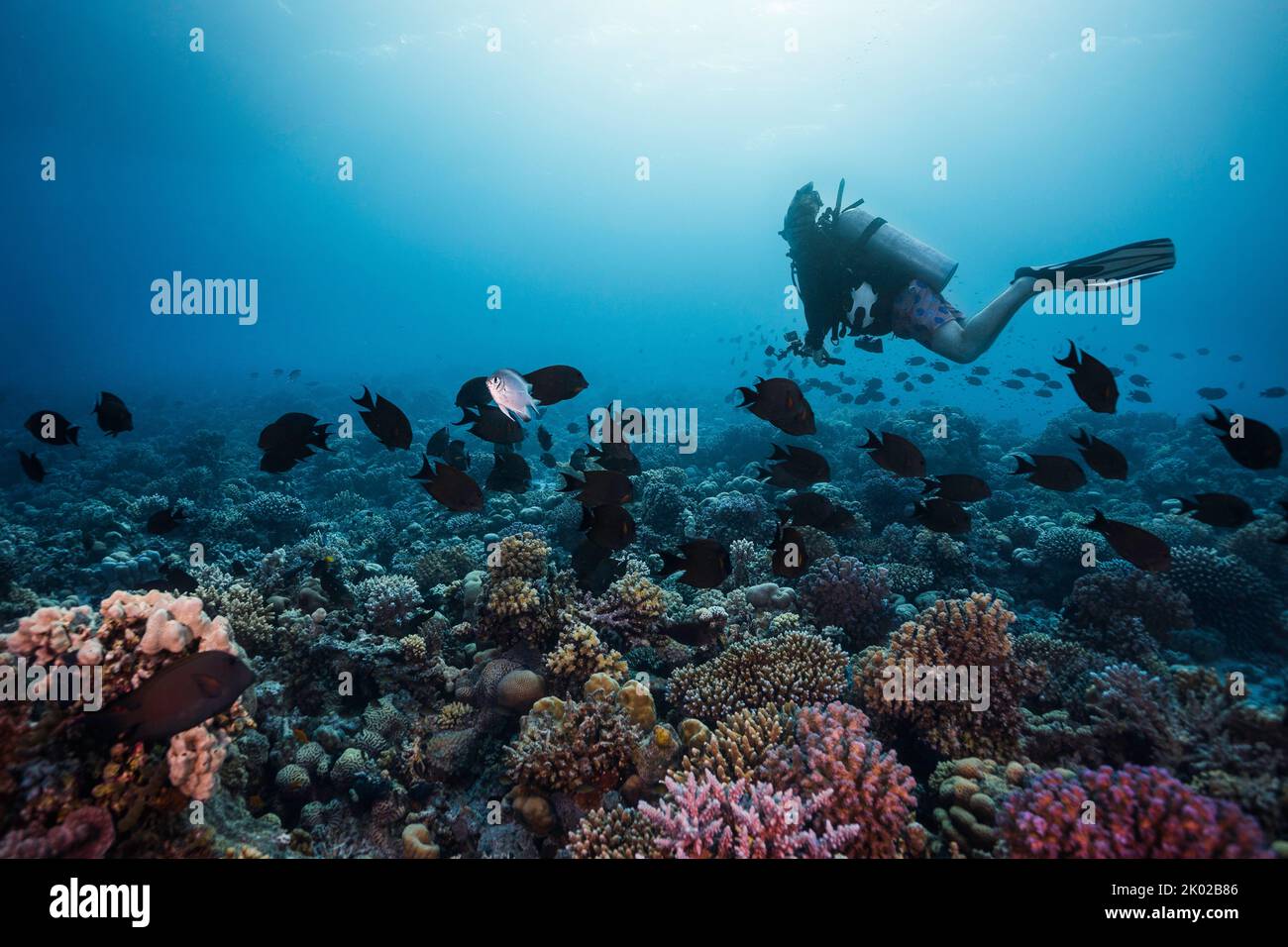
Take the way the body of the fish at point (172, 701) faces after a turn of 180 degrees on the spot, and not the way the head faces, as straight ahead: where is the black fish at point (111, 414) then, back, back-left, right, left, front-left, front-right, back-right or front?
right

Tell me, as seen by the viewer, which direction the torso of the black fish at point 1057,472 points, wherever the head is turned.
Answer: to the viewer's right

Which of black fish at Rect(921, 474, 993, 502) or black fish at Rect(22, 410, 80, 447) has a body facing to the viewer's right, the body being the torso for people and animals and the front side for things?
black fish at Rect(921, 474, 993, 502)

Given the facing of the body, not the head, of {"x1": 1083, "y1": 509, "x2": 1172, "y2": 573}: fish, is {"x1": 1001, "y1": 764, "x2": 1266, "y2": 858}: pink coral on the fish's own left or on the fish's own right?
on the fish's own right

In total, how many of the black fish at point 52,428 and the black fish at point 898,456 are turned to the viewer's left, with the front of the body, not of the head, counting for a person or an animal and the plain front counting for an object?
1

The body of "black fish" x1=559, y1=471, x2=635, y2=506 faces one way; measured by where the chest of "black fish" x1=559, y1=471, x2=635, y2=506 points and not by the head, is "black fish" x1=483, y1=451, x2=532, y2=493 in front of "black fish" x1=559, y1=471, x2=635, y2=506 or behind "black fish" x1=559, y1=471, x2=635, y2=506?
behind

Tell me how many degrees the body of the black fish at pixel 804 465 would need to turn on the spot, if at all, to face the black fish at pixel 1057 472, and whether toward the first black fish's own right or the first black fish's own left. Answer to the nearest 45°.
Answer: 0° — it already faces it

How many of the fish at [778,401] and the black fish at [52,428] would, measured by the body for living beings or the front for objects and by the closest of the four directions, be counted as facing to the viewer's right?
1

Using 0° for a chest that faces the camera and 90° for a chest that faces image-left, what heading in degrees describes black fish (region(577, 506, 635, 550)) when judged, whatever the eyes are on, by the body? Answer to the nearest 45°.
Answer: approximately 270°

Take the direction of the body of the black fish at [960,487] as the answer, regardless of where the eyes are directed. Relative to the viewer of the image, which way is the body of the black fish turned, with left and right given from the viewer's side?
facing to the right of the viewer

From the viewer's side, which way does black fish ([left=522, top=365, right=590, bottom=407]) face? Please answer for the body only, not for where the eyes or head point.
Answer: to the viewer's right

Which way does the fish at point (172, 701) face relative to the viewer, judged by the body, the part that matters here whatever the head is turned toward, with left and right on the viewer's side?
facing to the right of the viewer
